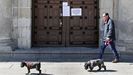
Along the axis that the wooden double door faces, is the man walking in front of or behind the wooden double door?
in front

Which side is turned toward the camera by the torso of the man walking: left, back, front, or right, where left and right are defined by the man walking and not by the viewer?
left

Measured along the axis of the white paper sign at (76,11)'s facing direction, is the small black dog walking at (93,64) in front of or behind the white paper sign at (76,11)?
in front

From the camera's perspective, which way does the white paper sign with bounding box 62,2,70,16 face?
toward the camera

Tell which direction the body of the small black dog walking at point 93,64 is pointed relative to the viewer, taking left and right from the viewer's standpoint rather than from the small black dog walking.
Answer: facing to the left of the viewer

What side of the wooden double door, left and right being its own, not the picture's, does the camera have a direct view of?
front

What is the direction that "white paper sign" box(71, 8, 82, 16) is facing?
toward the camera

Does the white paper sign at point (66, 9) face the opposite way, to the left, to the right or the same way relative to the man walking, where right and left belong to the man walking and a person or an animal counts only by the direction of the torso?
to the left

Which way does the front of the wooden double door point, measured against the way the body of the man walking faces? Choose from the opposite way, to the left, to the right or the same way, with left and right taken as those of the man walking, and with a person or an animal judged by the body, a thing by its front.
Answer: to the left

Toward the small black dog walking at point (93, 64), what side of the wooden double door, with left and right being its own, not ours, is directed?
front
